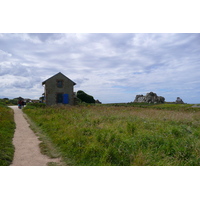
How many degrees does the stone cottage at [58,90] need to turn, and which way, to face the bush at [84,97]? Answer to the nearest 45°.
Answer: approximately 135° to its left

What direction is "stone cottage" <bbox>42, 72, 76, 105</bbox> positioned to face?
toward the camera
